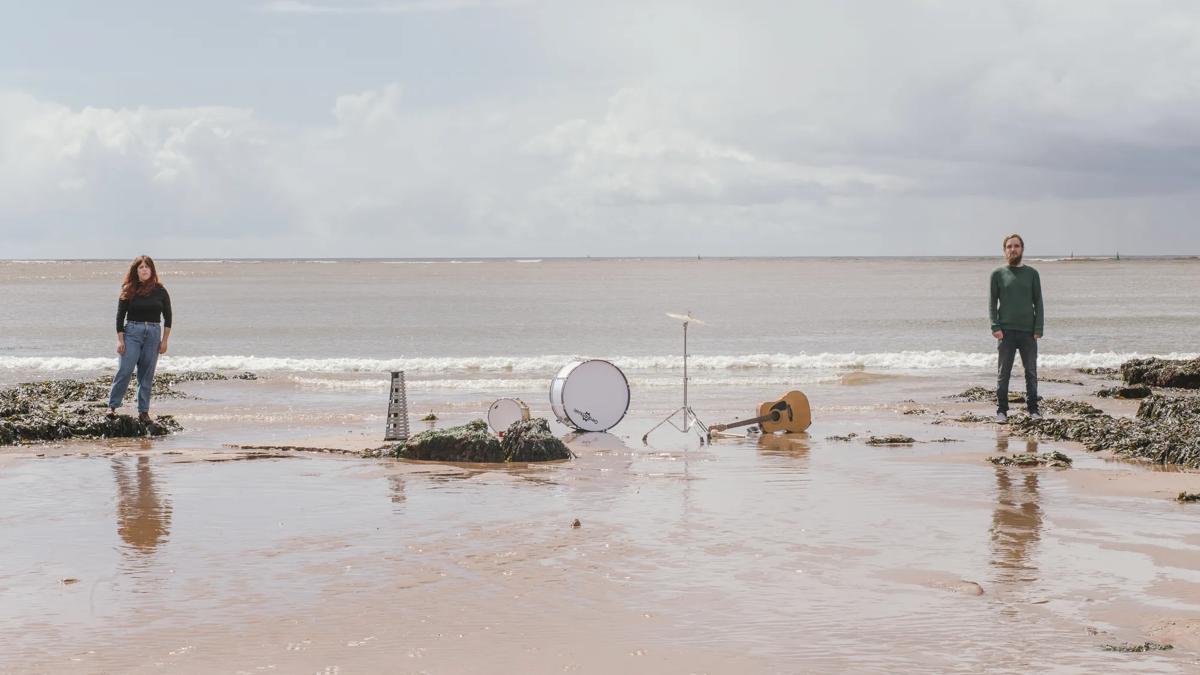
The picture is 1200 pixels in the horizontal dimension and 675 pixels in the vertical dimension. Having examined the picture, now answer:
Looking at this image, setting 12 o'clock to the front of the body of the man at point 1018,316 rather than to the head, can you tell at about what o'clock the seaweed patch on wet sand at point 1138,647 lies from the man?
The seaweed patch on wet sand is roughly at 12 o'clock from the man.

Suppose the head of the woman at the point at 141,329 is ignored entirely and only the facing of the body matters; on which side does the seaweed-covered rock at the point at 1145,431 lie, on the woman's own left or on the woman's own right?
on the woman's own left

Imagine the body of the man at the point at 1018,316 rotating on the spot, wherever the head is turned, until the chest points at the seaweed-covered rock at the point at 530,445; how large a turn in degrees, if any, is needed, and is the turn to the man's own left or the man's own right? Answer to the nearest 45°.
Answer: approximately 45° to the man's own right

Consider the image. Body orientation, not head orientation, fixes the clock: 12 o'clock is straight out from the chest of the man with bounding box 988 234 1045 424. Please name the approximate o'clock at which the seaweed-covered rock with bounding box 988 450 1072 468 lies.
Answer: The seaweed-covered rock is roughly at 12 o'clock from the man.

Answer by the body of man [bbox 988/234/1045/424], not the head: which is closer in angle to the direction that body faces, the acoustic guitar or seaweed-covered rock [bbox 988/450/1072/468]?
the seaweed-covered rock

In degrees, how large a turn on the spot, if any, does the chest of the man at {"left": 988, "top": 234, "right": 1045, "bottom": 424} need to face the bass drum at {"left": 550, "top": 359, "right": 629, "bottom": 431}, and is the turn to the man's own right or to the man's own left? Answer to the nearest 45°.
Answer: approximately 45° to the man's own right

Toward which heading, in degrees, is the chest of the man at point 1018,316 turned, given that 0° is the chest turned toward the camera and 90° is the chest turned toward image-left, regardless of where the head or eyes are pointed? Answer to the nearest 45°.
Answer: approximately 0°

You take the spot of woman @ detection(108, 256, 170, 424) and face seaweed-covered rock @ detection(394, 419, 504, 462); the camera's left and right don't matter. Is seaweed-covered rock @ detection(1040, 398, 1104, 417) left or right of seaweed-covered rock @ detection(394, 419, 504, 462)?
left

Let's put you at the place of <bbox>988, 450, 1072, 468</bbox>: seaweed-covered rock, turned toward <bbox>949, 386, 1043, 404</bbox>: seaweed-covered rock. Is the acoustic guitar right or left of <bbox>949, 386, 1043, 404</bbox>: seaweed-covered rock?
left
